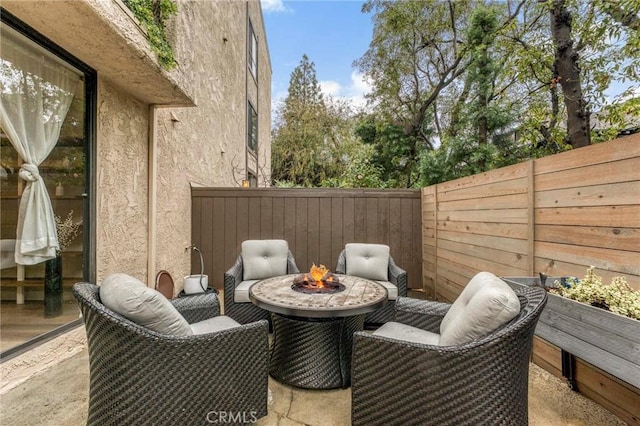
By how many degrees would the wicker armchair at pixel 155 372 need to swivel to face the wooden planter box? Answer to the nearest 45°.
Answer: approximately 90° to its right

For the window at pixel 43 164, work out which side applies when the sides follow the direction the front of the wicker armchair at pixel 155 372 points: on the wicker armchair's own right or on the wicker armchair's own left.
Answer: on the wicker armchair's own left

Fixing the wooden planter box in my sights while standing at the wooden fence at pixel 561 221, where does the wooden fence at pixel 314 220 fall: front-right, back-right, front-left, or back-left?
back-right

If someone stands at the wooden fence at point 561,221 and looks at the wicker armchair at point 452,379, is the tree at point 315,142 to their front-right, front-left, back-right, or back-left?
back-right

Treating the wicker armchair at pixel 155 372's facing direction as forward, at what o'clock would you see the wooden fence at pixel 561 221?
The wooden fence is roughly at 12 o'clock from the wicker armchair.

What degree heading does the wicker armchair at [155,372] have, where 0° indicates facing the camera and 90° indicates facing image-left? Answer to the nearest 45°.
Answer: approximately 225°

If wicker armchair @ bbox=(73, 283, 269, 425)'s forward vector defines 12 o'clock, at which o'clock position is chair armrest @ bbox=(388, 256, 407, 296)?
The chair armrest is roughly at 1 o'clock from the wicker armchair.
